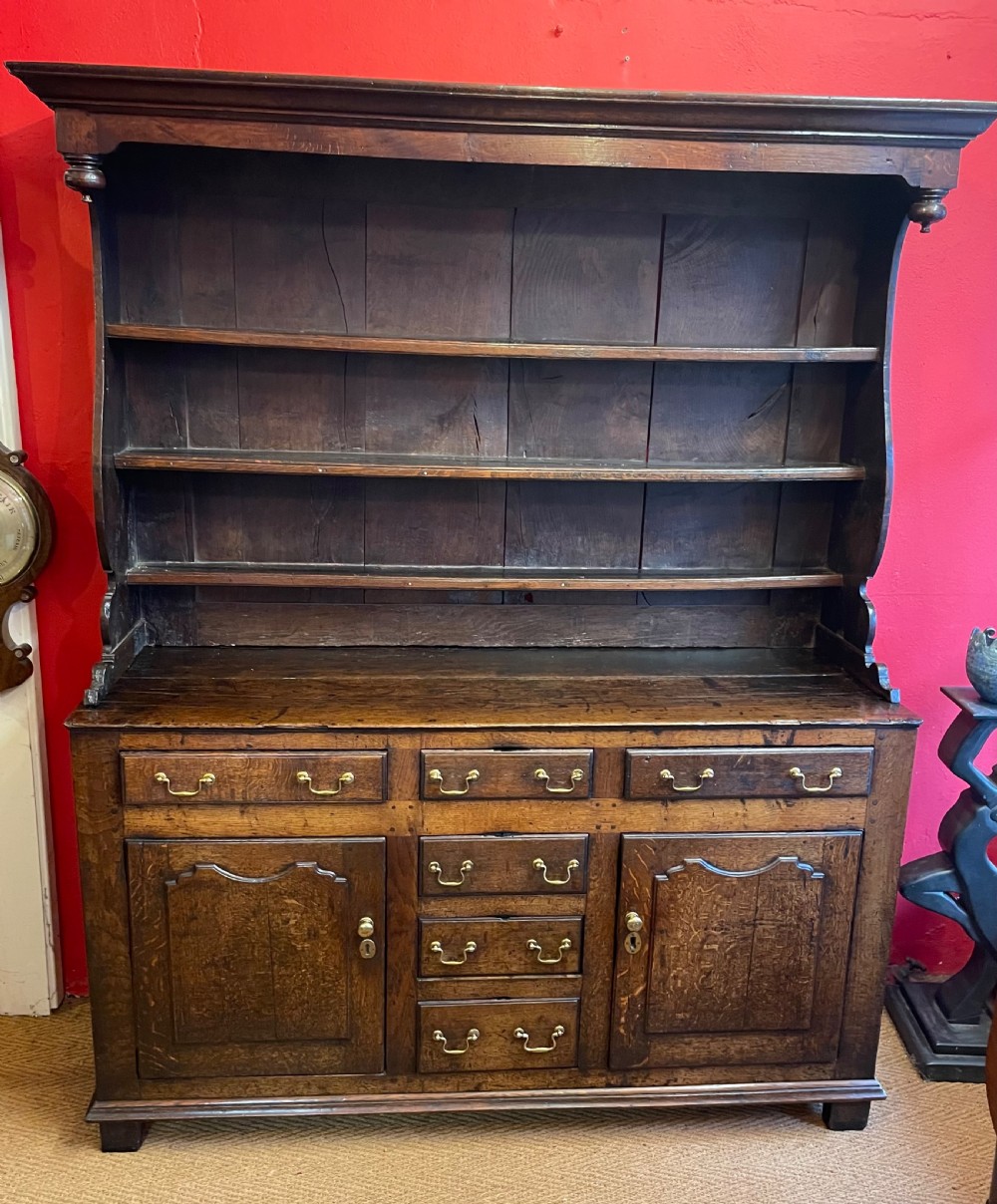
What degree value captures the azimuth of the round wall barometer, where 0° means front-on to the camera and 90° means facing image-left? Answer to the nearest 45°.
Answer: approximately 0°

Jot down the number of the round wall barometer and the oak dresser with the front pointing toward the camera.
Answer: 2

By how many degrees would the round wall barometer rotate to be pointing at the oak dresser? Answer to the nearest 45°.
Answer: approximately 45° to its left

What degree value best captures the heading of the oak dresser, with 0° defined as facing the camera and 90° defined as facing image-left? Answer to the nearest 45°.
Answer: approximately 0°

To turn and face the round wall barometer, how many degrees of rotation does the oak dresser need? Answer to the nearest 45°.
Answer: approximately 90° to its right

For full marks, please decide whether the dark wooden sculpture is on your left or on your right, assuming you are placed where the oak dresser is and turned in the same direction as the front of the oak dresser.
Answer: on your left

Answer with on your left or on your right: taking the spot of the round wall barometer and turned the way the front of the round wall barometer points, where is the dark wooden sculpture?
on your left
